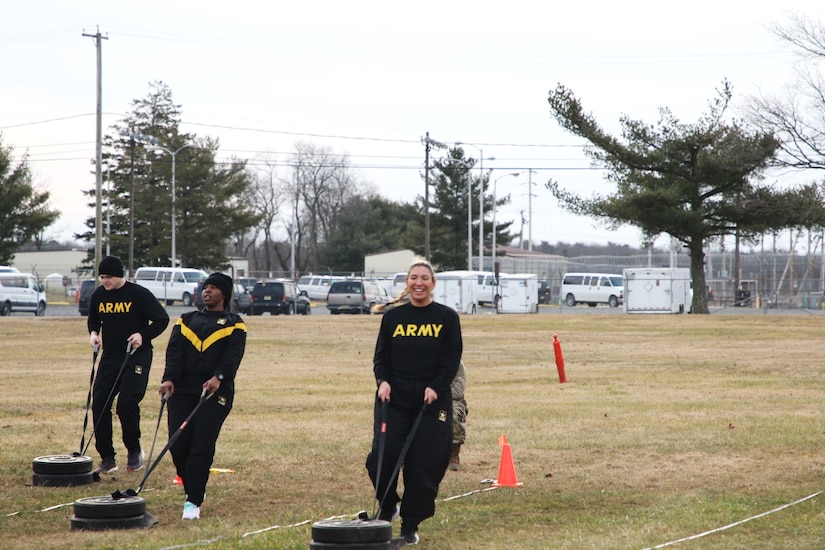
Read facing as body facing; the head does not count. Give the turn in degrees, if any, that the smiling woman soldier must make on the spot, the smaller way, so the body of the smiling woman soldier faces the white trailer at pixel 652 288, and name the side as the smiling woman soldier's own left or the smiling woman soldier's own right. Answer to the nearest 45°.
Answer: approximately 180°

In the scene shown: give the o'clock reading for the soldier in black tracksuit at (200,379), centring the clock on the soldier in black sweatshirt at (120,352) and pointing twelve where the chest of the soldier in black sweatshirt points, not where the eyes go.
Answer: The soldier in black tracksuit is roughly at 10 o'clock from the soldier in black sweatshirt.

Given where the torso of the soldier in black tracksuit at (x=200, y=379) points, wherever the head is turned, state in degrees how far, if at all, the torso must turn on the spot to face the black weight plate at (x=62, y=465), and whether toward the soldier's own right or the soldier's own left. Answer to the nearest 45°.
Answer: approximately 90° to the soldier's own right

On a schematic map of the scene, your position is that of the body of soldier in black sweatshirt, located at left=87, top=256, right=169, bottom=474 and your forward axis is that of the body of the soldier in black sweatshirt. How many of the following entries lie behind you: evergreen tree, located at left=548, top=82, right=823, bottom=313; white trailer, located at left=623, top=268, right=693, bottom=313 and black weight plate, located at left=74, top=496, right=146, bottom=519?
2

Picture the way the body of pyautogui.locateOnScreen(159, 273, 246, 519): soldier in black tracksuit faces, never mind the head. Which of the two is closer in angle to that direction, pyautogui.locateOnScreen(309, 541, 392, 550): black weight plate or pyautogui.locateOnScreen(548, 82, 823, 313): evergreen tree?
the black weight plate

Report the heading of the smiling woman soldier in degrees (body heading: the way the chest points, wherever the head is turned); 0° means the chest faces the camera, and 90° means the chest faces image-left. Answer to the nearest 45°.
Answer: approximately 0°

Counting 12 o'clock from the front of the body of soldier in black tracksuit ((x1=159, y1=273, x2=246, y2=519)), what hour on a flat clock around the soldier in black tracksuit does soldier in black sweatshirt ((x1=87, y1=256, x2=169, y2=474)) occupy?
The soldier in black sweatshirt is roughly at 4 o'clock from the soldier in black tracksuit.

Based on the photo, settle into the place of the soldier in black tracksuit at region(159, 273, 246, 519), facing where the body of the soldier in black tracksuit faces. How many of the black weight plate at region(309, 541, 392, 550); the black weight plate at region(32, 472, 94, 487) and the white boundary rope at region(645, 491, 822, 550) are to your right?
1

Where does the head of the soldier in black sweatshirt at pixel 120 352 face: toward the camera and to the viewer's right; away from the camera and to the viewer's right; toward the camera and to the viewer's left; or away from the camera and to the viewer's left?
toward the camera and to the viewer's left

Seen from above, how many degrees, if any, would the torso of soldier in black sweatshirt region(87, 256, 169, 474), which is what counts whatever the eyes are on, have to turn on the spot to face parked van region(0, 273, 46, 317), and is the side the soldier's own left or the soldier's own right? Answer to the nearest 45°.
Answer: approximately 135° to the soldier's own right

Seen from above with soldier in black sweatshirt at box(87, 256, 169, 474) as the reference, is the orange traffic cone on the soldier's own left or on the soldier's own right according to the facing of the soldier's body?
on the soldier's own left
